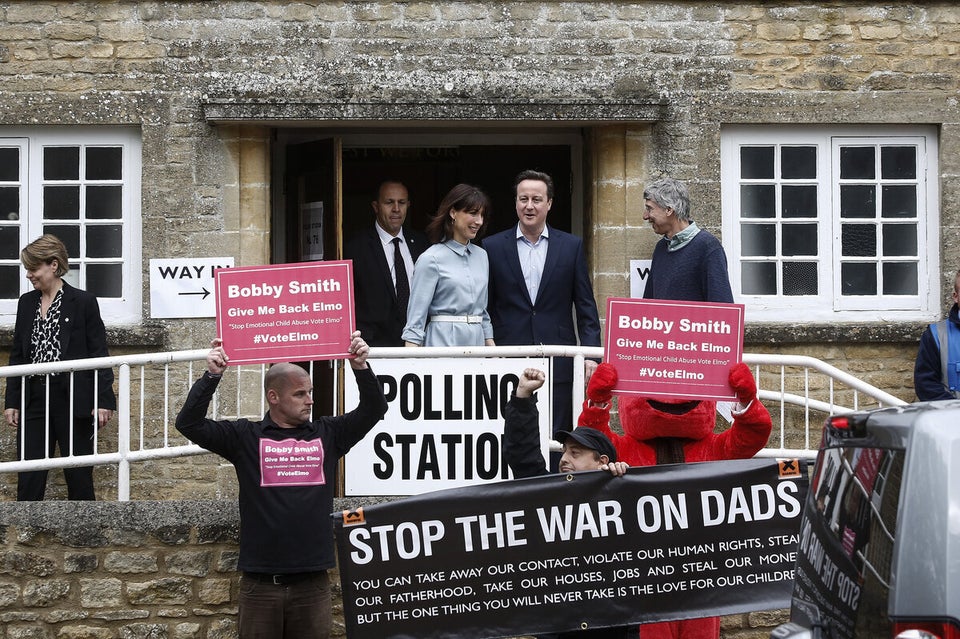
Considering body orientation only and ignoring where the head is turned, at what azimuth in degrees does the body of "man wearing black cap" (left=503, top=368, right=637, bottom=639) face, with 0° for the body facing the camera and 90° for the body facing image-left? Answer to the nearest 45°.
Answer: approximately 45°

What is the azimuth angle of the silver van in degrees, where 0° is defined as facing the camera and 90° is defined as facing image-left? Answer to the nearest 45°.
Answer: approximately 225°

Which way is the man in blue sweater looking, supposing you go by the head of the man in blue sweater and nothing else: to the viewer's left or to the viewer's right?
to the viewer's left

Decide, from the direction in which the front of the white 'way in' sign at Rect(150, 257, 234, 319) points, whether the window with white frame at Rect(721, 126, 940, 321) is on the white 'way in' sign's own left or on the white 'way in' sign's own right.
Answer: on the white 'way in' sign's own left
